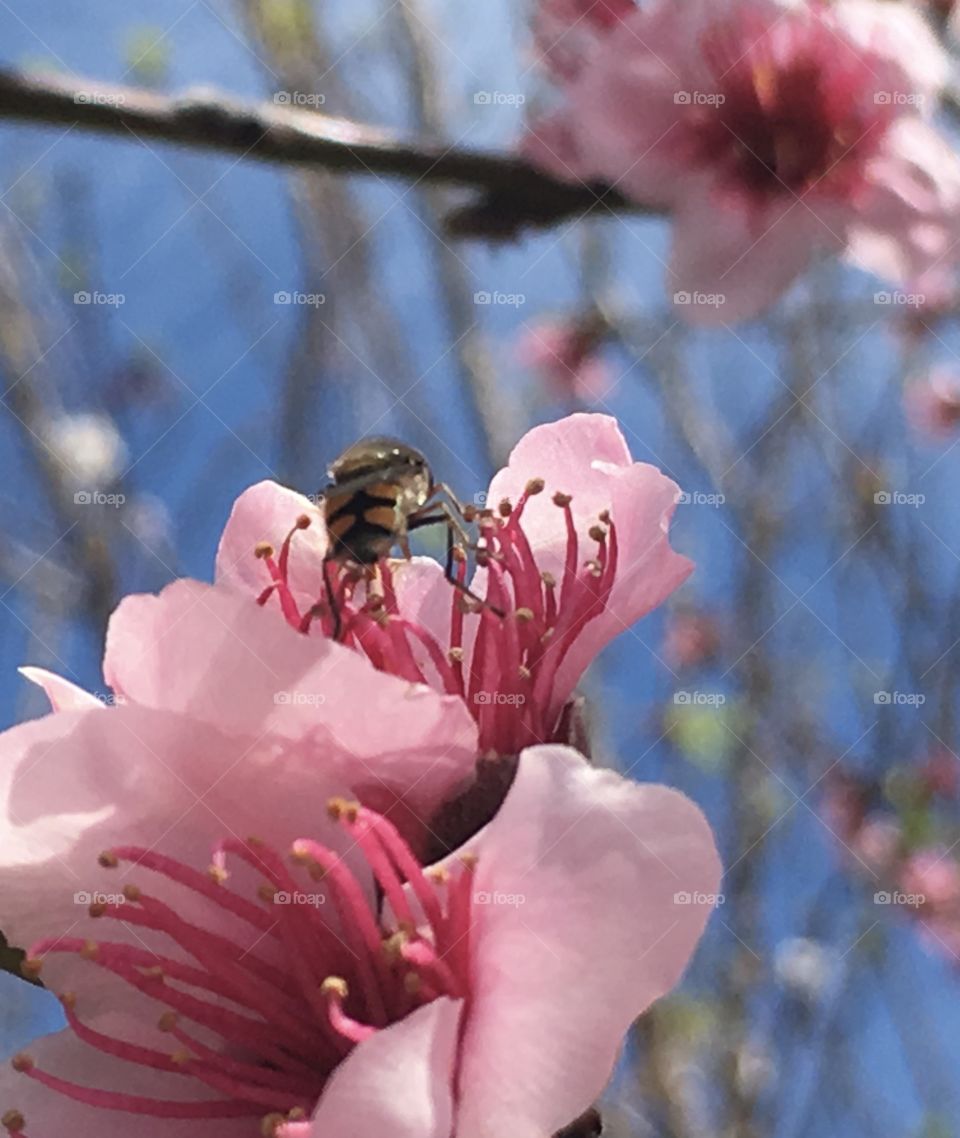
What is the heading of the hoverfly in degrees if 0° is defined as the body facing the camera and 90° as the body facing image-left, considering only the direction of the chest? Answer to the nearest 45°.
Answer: approximately 225°

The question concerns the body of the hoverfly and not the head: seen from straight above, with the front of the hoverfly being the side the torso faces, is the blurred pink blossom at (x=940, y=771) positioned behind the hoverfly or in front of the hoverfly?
in front

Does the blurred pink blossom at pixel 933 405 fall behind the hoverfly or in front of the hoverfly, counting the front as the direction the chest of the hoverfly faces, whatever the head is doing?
in front
